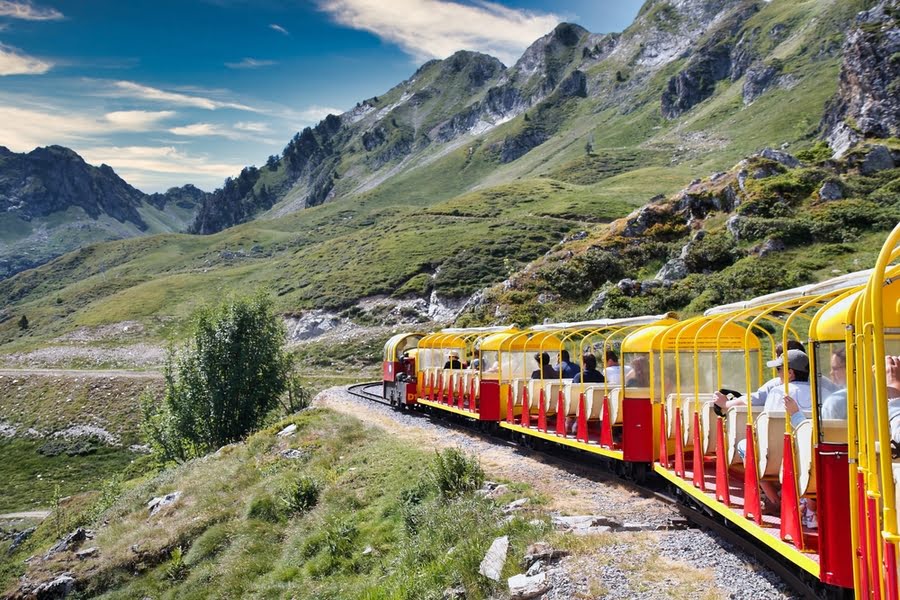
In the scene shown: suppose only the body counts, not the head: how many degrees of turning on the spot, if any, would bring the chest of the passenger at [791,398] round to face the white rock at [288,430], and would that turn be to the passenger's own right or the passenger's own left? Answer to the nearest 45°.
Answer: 0° — they already face it

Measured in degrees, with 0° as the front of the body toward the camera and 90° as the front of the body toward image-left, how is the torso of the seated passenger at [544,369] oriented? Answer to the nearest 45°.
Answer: approximately 135°

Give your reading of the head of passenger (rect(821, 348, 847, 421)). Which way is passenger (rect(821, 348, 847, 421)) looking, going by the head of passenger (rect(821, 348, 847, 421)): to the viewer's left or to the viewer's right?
to the viewer's left

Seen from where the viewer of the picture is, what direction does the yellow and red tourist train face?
facing away from the viewer and to the left of the viewer

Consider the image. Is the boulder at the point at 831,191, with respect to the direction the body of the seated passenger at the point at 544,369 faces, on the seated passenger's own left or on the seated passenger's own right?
on the seated passenger's own right

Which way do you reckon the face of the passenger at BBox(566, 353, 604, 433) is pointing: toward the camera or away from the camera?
away from the camera

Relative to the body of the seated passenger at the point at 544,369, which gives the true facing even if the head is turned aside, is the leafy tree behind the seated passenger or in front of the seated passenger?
in front

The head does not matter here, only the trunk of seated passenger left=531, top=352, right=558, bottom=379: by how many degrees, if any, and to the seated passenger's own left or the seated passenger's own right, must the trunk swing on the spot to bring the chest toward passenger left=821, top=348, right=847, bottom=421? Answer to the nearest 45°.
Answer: approximately 135° to the seated passenger's own left

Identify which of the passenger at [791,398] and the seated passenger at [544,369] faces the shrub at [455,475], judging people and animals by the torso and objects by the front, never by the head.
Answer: the passenger

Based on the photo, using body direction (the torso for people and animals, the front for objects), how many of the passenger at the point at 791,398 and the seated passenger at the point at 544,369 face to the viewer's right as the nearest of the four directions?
0

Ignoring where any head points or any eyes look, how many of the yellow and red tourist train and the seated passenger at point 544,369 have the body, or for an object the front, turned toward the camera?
0

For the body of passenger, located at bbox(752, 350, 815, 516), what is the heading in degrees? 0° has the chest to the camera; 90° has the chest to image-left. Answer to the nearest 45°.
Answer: approximately 135°
